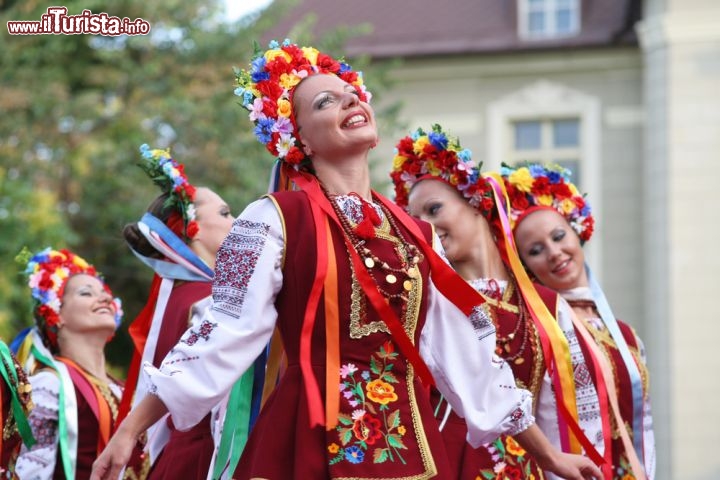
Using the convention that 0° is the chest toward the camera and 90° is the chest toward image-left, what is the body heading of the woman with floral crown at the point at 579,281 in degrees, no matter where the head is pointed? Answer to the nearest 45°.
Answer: approximately 0°

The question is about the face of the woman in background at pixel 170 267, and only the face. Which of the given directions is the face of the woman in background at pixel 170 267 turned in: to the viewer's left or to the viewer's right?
to the viewer's right

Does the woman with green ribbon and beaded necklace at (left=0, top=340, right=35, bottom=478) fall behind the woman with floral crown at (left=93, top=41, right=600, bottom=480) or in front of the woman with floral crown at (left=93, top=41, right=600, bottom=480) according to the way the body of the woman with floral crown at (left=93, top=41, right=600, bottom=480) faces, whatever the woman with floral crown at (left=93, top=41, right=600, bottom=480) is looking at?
behind

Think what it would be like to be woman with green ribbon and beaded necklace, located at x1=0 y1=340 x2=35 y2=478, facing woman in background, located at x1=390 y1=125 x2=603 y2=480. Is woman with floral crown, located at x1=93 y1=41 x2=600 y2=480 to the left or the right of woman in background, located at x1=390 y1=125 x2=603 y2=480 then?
right
